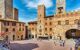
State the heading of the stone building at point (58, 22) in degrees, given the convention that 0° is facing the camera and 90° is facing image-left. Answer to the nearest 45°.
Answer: approximately 45°
